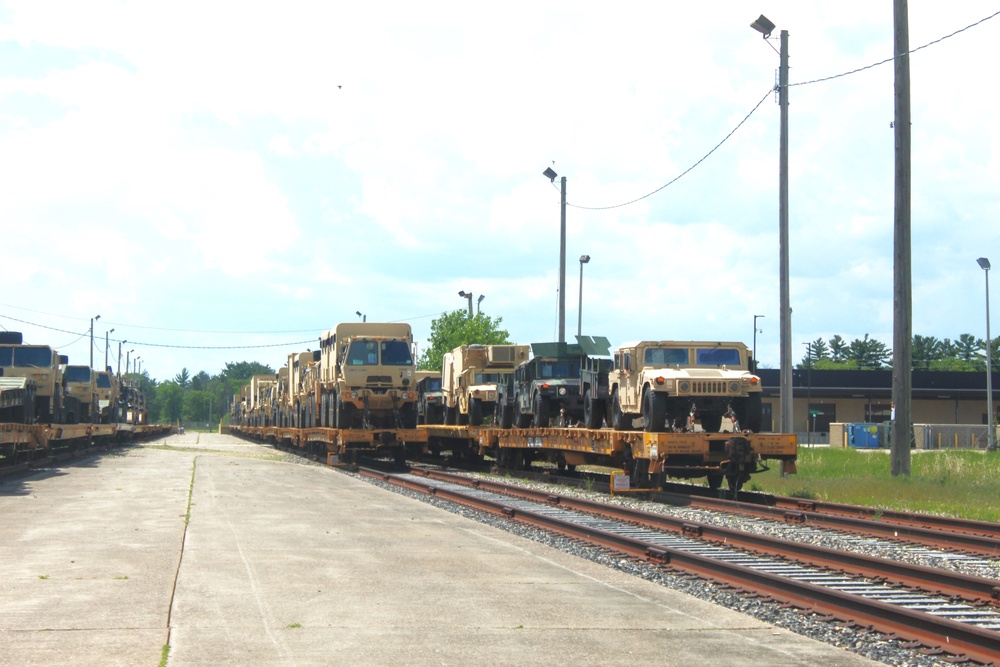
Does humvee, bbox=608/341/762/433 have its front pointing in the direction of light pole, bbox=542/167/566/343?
no

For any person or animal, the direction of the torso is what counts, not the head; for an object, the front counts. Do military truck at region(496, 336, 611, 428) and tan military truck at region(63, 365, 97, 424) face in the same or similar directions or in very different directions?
same or similar directions

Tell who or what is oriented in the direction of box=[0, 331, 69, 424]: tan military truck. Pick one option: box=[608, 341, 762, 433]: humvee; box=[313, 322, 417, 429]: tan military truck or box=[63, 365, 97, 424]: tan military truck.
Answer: box=[63, 365, 97, 424]: tan military truck

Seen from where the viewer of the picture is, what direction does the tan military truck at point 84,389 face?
facing the viewer

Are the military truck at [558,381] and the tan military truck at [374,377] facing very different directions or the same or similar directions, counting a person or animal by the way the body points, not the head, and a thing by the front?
same or similar directions

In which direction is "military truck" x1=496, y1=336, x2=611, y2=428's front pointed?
toward the camera

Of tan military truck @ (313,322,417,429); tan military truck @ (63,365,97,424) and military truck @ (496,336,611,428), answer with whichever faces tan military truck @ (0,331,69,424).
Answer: tan military truck @ (63,365,97,424)

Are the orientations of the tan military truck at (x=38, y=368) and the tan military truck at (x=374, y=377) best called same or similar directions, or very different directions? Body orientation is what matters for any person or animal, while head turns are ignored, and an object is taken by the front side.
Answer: same or similar directions

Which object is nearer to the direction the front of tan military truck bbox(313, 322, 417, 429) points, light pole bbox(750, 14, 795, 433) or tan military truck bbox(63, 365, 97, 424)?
the light pole

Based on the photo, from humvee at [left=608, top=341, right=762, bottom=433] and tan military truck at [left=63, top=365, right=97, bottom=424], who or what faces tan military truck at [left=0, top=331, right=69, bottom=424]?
tan military truck at [left=63, top=365, right=97, bottom=424]

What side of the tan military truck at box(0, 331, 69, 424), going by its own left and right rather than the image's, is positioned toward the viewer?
front

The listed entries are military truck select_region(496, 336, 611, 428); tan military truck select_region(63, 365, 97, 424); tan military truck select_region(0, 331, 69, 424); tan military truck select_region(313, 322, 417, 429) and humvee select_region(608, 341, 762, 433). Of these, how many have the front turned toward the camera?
5

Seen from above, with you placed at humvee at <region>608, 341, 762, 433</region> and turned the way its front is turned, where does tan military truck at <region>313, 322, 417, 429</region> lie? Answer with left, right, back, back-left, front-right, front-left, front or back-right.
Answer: back-right

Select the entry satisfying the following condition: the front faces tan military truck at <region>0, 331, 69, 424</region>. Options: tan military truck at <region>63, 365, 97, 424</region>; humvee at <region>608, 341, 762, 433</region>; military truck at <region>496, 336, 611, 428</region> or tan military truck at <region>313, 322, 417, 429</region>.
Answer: tan military truck at <region>63, 365, 97, 424</region>

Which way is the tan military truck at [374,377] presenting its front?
toward the camera

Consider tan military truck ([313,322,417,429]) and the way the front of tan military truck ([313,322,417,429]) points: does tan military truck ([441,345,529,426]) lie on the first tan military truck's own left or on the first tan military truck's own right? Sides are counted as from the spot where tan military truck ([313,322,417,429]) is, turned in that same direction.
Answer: on the first tan military truck's own left

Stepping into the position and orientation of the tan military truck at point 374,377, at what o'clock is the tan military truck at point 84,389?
the tan military truck at point 84,389 is roughly at 5 o'clock from the tan military truck at point 374,377.

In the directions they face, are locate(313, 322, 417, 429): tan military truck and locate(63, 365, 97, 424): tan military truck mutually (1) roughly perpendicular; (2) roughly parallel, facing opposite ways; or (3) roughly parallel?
roughly parallel

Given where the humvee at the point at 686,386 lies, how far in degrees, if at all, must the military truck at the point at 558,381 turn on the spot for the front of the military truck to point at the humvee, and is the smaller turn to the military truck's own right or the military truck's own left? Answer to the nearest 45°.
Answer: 0° — it already faces it

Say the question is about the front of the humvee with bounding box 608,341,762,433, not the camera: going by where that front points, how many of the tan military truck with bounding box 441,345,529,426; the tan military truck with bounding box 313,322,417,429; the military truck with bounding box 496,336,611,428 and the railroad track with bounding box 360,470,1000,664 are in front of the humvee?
1
